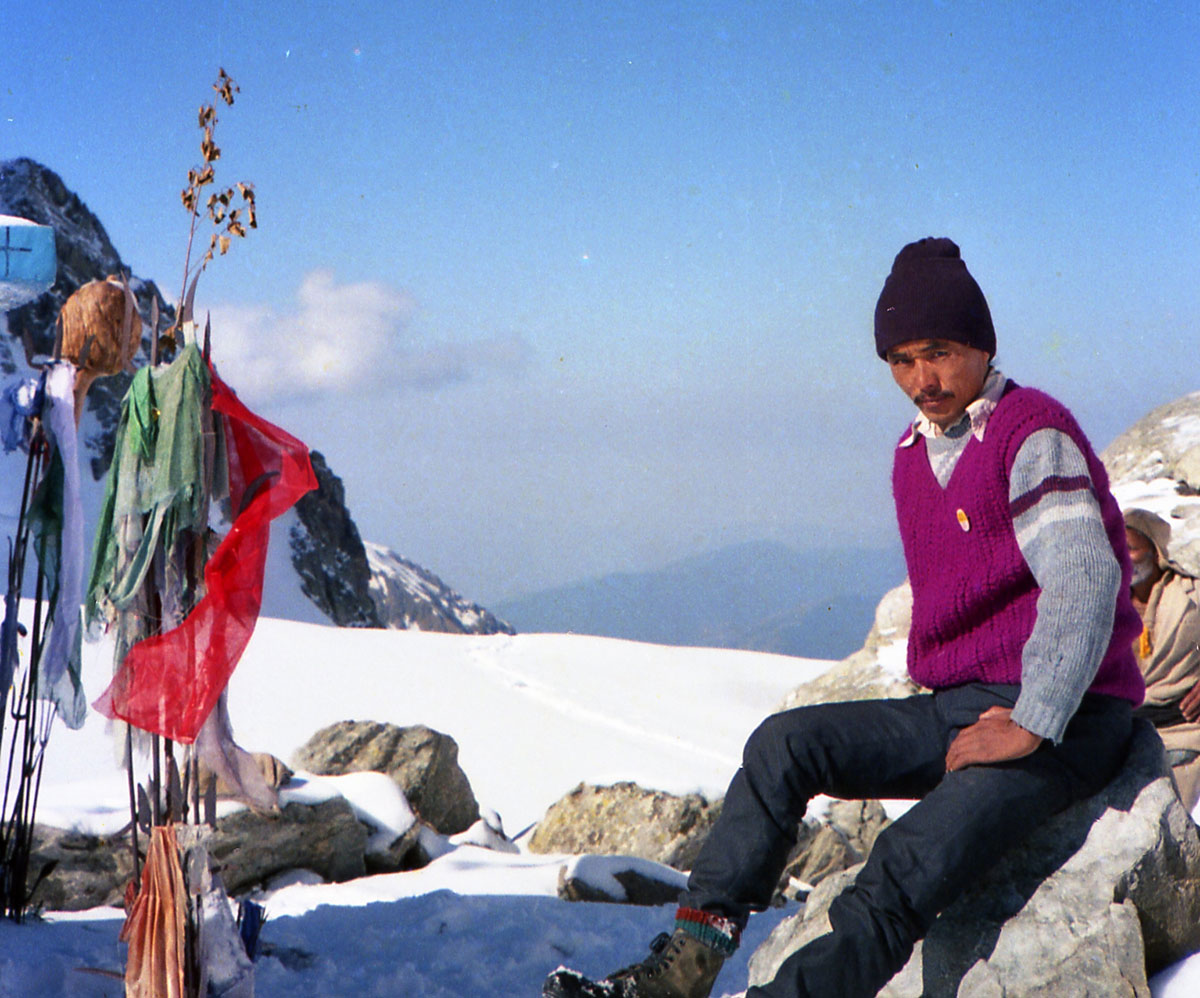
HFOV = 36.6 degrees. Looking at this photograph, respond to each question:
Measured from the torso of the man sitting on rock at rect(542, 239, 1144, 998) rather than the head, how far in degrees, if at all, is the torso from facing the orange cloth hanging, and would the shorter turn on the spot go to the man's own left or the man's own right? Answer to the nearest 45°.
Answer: approximately 45° to the man's own right

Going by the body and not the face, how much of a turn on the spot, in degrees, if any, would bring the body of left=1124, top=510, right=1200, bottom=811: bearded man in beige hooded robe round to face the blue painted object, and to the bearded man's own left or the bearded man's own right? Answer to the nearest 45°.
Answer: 0° — they already face it

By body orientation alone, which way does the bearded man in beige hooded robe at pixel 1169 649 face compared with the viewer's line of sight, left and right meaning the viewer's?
facing the viewer and to the left of the viewer

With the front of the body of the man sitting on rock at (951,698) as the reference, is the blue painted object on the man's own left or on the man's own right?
on the man's own right

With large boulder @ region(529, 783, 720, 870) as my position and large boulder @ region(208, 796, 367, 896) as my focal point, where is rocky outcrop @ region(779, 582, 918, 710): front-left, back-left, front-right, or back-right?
back-right

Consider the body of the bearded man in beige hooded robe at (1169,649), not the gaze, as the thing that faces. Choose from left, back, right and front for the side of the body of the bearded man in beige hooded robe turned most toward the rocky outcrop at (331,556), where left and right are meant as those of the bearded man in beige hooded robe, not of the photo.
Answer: right

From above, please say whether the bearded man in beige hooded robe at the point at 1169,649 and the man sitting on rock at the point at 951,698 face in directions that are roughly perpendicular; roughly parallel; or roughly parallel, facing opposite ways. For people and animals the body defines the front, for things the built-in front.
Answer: roughly parallel

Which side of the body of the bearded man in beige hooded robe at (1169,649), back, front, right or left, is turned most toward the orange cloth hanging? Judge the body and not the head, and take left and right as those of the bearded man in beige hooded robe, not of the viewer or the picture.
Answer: front

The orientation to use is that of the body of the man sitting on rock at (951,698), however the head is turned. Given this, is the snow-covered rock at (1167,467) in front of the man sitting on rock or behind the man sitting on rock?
behind

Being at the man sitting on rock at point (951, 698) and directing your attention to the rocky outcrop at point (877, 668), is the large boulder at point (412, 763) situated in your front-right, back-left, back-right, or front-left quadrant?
front-left
